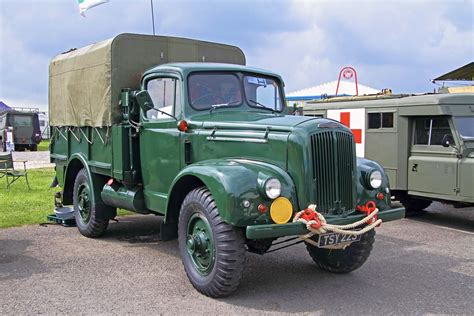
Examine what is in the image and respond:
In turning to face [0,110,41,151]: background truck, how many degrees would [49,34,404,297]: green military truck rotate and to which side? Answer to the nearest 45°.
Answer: approximately 180°

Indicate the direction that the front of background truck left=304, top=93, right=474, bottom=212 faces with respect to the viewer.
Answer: facing the viewer and to the right of the viewer

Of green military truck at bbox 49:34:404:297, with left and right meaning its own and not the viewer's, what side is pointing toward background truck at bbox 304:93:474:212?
left

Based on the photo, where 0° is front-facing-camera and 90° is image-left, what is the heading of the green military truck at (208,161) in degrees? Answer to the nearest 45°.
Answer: approximately 315°

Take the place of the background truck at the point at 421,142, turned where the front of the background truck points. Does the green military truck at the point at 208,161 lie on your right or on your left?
on your right

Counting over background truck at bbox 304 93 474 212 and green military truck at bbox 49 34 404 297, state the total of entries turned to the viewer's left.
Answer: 0

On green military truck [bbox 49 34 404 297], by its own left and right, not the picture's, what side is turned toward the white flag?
back

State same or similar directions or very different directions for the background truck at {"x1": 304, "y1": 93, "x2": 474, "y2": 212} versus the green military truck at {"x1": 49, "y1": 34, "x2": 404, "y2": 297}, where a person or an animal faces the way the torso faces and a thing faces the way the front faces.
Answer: same or similar directions
